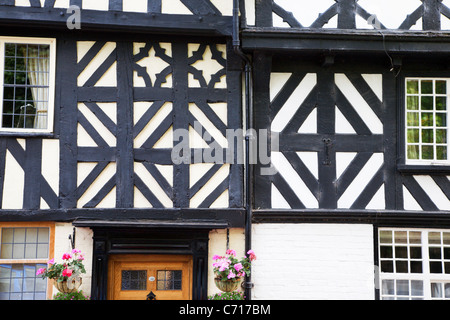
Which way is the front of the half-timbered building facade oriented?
toward the camera
